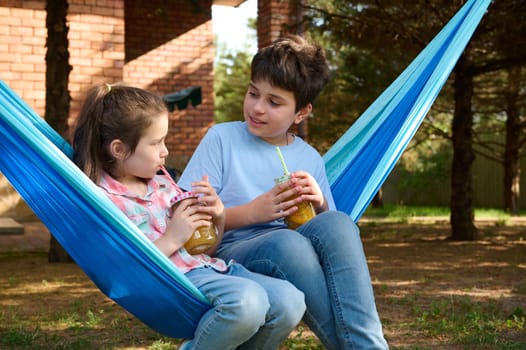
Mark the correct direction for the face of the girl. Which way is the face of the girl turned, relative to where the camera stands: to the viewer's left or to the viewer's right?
to the viewer's right

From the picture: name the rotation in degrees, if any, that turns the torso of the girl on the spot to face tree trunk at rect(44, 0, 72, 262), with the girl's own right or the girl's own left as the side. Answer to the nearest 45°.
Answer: approximately 135° to the girl's own left

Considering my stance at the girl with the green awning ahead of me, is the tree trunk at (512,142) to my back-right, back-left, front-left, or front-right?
front-right

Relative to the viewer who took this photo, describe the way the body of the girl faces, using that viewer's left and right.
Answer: facing the viewer and to the right of the viewer

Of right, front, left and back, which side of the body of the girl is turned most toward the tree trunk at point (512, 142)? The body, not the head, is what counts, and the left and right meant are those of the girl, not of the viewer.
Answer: left

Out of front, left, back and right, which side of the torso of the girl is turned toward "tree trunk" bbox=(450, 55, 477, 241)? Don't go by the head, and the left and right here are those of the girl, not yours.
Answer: left

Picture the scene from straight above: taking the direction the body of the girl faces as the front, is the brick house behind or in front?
behind

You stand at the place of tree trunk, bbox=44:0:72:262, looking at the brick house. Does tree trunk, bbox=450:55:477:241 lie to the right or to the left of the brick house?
right

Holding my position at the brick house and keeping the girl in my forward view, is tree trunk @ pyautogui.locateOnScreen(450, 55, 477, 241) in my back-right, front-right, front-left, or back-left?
front-left
